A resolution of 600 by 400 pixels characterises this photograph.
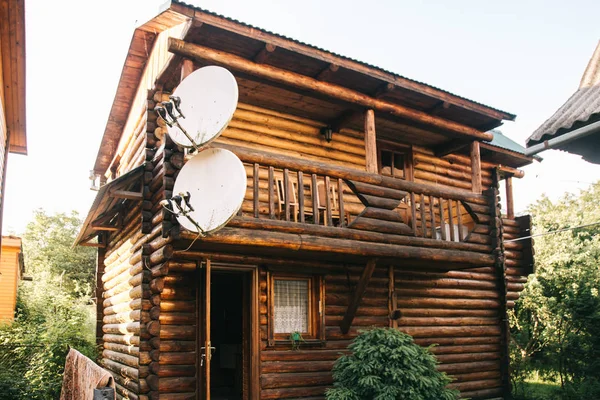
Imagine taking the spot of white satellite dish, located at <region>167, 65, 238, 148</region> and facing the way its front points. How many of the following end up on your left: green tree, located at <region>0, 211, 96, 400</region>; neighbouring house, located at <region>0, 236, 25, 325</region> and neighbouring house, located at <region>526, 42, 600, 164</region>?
1

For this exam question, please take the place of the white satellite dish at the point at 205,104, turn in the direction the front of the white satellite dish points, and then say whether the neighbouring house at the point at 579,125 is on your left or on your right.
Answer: on your left

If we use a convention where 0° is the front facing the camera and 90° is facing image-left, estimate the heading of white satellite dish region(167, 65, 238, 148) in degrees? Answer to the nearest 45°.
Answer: approximately 45°

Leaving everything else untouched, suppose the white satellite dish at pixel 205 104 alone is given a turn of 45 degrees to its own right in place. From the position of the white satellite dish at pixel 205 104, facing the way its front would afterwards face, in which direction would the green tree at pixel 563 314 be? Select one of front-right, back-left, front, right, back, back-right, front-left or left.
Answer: back-right

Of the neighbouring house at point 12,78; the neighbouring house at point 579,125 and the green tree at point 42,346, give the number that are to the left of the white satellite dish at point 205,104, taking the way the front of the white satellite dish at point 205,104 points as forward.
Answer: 1

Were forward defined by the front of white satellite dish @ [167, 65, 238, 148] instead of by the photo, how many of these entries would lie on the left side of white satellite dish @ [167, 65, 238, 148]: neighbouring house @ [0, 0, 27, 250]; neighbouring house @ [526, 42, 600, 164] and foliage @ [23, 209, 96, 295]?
1
